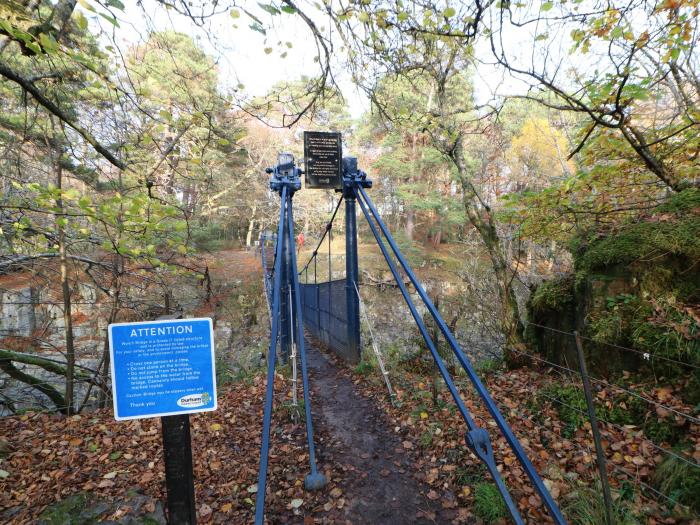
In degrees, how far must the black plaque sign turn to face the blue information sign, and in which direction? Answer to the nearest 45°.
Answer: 0° — it already faces it

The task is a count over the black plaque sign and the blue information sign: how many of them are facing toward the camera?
2

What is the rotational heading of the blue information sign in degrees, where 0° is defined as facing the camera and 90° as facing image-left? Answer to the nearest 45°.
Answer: approximately 0°

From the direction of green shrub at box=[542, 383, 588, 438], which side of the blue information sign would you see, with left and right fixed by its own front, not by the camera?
left

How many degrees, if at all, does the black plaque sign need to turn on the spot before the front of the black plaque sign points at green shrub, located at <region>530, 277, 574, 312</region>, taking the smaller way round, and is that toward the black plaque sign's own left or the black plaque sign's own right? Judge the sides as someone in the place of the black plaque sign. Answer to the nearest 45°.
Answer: approximately 45° to the black plaque sign's own left

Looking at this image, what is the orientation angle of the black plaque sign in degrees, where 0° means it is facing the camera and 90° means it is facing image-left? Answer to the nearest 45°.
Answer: approximately 0°

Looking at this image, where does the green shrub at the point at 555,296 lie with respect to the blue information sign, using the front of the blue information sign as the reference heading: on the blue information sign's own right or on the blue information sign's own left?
on the blue information sign's own left

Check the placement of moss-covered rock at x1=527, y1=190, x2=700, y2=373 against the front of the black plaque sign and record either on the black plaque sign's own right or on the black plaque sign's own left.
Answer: on the black plaque sign's own left

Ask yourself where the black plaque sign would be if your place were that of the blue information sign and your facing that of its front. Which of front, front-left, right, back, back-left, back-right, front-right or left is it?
back-left

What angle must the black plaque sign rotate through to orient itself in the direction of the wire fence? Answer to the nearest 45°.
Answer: approximately 45° to its left
